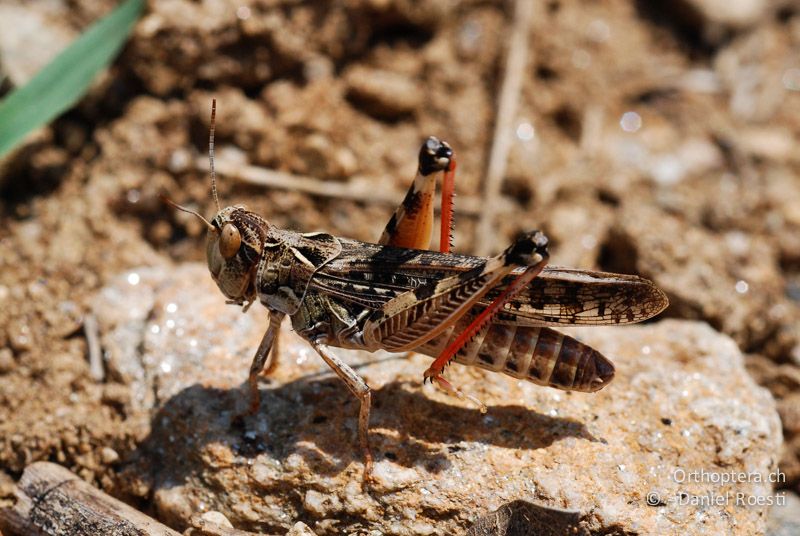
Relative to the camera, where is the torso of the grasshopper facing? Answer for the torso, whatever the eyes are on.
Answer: to the viewer's left

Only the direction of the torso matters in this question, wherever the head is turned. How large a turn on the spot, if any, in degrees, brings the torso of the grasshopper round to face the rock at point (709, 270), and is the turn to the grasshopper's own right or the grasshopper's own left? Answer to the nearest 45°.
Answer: approximately 135° to the grasshopper's own right

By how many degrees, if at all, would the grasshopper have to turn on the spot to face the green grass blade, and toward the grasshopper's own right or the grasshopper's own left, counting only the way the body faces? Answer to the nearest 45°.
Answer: approximately 45° to the grasshopper's own right

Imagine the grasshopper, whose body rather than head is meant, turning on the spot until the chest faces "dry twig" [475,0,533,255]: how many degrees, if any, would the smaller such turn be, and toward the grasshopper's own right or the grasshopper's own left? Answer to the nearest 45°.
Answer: approximately 90° to the grasshopper's own right

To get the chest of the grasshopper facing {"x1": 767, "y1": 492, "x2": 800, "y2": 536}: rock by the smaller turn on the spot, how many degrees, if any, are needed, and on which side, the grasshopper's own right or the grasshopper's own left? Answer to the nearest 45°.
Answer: approximately 180°

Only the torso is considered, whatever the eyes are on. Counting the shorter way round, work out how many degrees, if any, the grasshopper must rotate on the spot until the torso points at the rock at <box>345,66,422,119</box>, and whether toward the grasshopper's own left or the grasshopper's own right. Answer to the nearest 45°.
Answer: approximately 90° to the grasshopper's own right

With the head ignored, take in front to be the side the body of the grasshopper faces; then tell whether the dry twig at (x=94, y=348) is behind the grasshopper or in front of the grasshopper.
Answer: in front

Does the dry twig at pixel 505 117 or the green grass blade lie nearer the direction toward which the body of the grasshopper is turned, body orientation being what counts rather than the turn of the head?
the green grass blade
